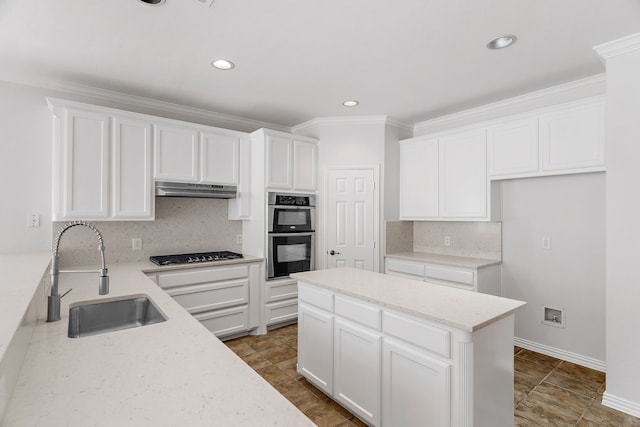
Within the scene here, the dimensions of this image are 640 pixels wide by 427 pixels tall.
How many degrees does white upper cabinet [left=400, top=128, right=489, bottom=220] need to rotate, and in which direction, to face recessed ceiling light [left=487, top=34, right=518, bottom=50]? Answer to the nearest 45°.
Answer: approximately 45° to its left

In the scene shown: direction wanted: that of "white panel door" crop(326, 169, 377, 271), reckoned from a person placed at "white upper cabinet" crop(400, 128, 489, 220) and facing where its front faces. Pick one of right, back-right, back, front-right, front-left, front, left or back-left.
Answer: front-right

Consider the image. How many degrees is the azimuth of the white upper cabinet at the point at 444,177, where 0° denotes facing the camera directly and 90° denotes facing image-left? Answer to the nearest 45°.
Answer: approximately 45°

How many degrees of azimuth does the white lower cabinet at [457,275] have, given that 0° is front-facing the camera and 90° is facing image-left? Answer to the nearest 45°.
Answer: approximately 45°

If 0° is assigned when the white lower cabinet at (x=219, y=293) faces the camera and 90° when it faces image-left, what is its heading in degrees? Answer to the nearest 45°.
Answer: approximately 315°
